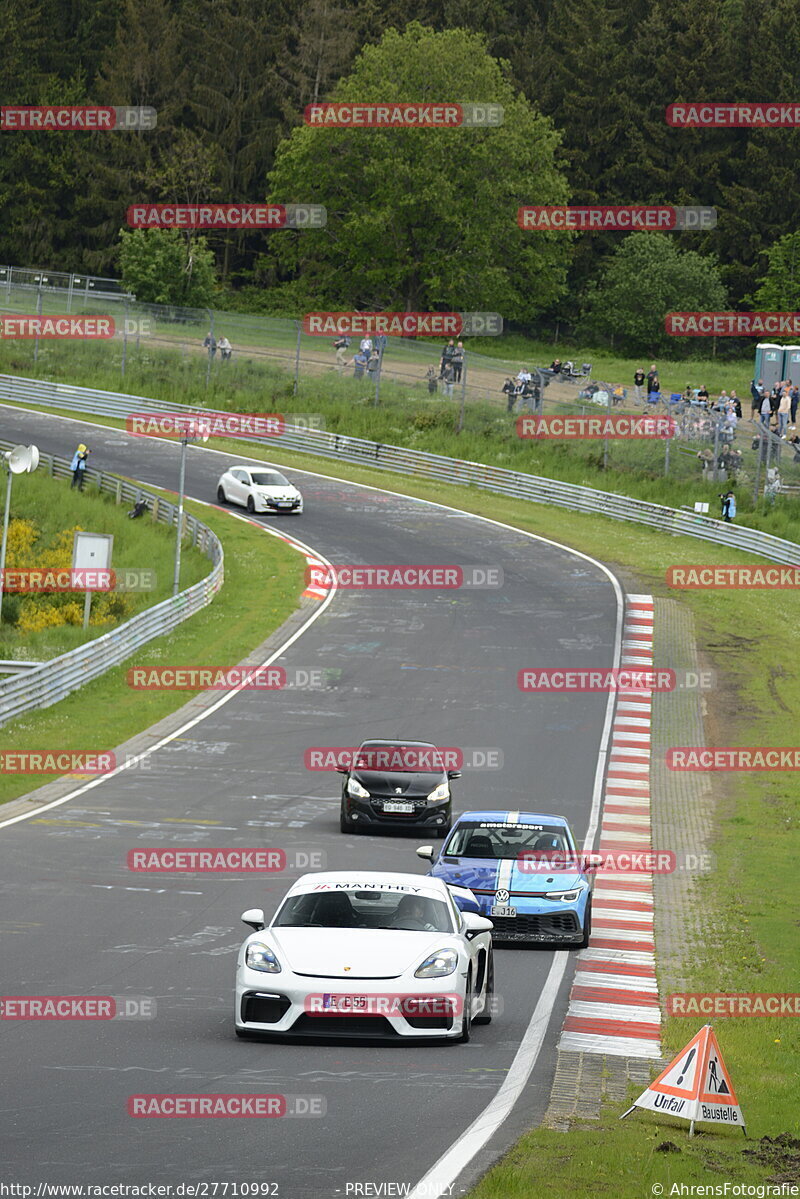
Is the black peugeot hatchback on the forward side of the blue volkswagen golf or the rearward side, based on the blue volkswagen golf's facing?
on the rearward side

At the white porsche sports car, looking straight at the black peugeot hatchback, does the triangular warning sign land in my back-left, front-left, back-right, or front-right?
back-right

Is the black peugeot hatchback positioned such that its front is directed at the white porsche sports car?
yes

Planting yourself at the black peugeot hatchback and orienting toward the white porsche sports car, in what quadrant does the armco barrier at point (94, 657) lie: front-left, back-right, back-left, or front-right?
back-right

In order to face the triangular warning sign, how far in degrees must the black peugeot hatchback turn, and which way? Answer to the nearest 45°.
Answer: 0° — it already faces it

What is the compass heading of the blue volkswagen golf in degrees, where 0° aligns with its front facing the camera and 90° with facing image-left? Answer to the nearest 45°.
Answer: approximately 0°
